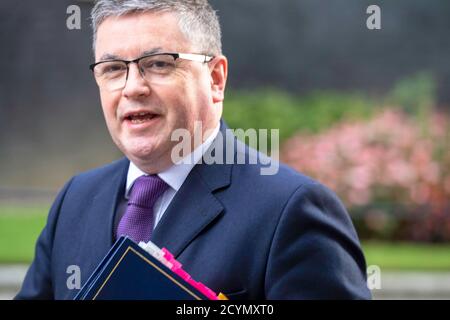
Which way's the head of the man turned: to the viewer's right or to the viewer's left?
to the viewer's left

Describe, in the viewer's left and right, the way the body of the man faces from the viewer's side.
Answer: facing the viewer and to the left of the viewer
